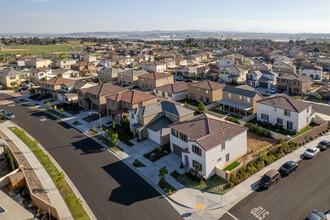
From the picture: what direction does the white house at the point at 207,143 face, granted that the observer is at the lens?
facing the viewer and to the left of the viewer

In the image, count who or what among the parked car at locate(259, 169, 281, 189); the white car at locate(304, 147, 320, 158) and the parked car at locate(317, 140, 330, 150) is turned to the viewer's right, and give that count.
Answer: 0

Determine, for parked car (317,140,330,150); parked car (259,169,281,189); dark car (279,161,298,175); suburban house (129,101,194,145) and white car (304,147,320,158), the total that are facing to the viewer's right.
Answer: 0

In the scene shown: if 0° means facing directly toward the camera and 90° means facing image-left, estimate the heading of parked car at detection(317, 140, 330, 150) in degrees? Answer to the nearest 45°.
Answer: approximately 45°

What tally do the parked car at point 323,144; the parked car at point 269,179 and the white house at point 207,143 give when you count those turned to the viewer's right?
0

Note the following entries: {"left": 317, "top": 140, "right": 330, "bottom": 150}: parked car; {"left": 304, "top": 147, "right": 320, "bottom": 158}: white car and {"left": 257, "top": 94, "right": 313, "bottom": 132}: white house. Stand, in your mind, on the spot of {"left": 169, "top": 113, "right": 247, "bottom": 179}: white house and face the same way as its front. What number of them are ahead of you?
0

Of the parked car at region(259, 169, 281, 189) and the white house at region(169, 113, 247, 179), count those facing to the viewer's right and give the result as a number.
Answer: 0

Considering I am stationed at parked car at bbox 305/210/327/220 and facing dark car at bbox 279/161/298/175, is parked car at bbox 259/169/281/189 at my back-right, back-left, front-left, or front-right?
front-left

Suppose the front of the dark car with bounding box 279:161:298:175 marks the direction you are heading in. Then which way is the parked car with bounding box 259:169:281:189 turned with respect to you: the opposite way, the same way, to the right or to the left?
the same way

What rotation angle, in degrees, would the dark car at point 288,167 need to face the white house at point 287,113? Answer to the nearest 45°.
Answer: approximately 135° to its right

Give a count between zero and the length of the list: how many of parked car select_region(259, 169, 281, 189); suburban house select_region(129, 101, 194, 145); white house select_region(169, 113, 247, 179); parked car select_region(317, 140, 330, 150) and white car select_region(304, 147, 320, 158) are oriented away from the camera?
0

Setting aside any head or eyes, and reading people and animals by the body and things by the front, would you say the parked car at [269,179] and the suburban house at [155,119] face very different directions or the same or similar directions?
same or similar directions

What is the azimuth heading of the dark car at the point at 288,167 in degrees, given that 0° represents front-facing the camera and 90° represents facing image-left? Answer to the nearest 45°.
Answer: approximately 45°

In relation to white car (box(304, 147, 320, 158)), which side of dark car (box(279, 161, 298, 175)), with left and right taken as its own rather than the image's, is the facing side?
back

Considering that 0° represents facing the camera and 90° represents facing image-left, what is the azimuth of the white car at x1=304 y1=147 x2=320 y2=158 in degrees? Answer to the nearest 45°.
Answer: approximately 45°

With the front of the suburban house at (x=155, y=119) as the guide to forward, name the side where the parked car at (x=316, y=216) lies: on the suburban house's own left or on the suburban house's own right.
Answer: on the suburban house's own left
